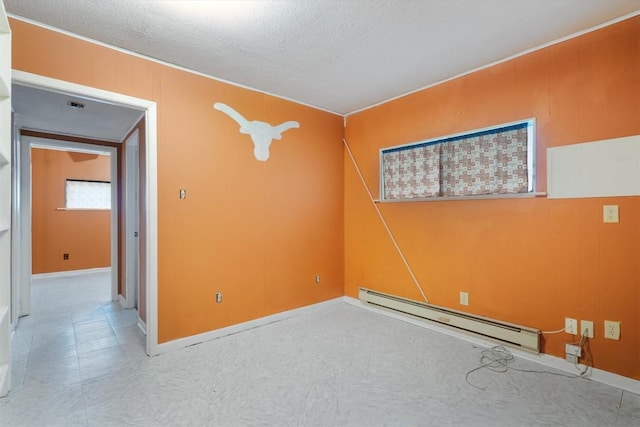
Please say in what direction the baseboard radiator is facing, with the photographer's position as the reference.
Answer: facing the viewer and to the left of the viewer

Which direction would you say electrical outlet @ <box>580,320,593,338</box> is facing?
toward the camera

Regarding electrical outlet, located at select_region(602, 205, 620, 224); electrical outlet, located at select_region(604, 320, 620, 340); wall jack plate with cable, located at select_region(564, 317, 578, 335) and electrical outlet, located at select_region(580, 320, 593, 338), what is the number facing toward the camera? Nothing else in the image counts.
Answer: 4

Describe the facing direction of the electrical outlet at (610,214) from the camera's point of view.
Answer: facing the viewer

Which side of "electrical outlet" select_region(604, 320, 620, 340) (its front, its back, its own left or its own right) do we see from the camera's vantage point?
front

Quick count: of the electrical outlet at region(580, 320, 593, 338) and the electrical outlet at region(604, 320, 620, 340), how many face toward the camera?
2

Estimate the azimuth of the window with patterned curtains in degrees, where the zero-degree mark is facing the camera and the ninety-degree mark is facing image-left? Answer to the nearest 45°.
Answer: approximately 45°

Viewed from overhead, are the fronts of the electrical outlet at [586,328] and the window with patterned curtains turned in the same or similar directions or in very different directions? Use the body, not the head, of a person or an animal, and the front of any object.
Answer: same or similar directions

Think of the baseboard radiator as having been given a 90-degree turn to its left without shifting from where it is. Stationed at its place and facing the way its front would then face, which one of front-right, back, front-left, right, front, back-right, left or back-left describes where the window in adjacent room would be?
back-right

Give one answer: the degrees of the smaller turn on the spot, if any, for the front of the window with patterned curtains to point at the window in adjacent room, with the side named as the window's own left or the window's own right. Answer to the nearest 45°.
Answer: approximately 45° to the window's own right
